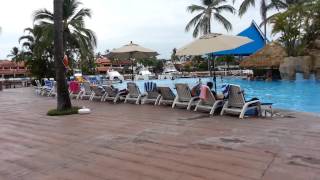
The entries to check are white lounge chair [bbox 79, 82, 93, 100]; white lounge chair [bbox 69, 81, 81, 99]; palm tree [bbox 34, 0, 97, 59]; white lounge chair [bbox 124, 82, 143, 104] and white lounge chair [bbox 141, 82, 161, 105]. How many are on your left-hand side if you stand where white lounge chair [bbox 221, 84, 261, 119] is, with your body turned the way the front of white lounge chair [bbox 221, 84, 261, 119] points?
5

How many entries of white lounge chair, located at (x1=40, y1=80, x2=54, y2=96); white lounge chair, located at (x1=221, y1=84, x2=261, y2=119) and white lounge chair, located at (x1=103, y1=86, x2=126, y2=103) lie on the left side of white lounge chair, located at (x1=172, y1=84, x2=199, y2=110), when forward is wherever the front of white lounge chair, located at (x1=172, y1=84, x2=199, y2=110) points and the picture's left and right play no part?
2

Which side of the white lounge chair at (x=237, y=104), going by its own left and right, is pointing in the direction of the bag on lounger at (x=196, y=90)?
left

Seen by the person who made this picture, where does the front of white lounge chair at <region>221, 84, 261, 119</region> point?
facing away from the viewer and to the right of the viewer

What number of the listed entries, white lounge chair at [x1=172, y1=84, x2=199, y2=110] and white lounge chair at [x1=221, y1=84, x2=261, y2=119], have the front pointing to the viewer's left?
0

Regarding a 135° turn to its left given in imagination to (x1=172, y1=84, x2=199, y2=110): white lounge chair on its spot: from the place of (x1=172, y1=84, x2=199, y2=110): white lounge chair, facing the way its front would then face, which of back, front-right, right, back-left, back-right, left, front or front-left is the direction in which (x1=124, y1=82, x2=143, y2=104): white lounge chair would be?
front-right

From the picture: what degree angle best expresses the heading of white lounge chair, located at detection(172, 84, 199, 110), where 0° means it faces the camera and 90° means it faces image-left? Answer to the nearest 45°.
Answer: approximately 225°

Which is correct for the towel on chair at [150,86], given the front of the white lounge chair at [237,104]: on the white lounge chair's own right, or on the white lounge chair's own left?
on the white lounge chair's own left

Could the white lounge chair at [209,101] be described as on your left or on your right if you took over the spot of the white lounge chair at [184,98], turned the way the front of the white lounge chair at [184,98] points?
on your right

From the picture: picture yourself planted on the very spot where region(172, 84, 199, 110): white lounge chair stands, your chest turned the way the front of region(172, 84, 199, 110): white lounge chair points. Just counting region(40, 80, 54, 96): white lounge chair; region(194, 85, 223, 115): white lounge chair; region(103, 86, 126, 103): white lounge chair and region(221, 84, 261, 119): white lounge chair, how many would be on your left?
2
